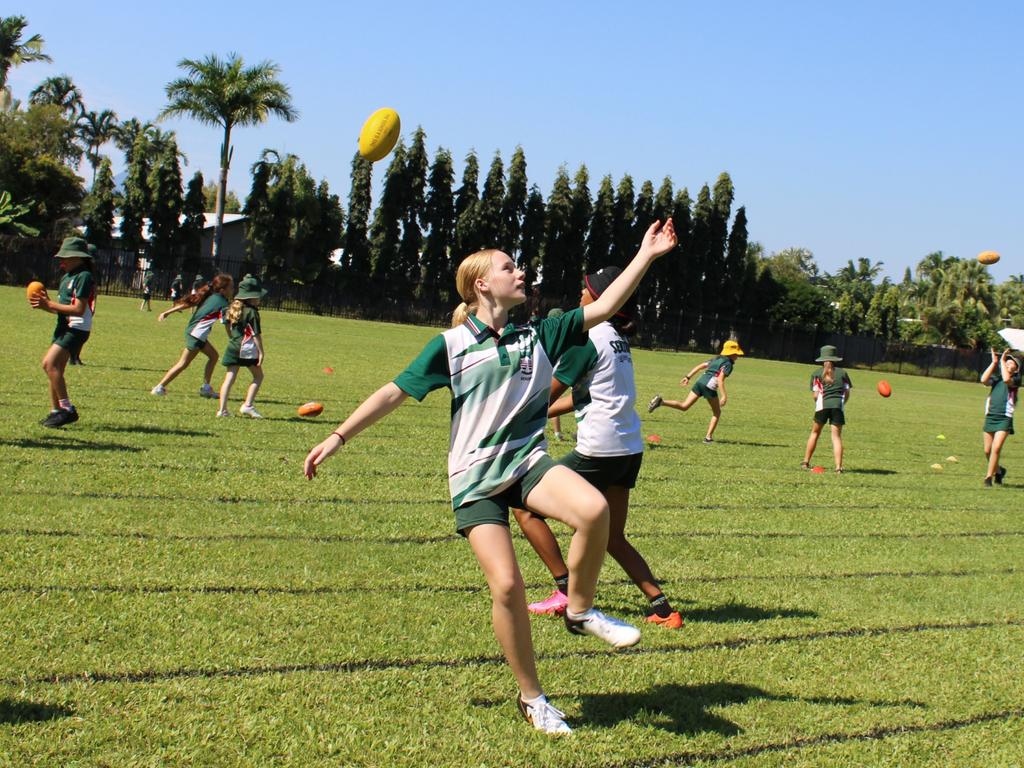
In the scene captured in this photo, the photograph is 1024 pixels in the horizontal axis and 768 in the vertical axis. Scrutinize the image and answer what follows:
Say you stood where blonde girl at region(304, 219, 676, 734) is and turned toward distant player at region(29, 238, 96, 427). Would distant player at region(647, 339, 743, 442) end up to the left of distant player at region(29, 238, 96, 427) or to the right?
right

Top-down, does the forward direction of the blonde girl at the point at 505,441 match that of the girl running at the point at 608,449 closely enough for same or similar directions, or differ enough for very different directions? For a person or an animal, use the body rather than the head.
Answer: very different directions

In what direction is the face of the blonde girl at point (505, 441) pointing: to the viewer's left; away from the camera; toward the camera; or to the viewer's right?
to the viewer's right

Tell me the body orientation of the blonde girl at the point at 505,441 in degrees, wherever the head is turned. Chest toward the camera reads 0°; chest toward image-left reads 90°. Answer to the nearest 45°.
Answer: approximately 315°

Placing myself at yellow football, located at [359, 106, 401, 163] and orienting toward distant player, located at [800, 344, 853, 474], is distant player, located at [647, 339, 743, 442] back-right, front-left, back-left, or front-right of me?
front-left

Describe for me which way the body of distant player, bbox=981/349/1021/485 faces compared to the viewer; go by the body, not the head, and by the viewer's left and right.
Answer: facing the viewer and to the left of the viewer

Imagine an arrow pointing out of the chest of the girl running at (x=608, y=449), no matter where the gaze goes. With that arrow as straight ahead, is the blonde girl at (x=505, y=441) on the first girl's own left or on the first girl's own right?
on the first girl's own left

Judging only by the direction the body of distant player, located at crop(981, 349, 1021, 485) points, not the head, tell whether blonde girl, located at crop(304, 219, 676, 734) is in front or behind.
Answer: in front
